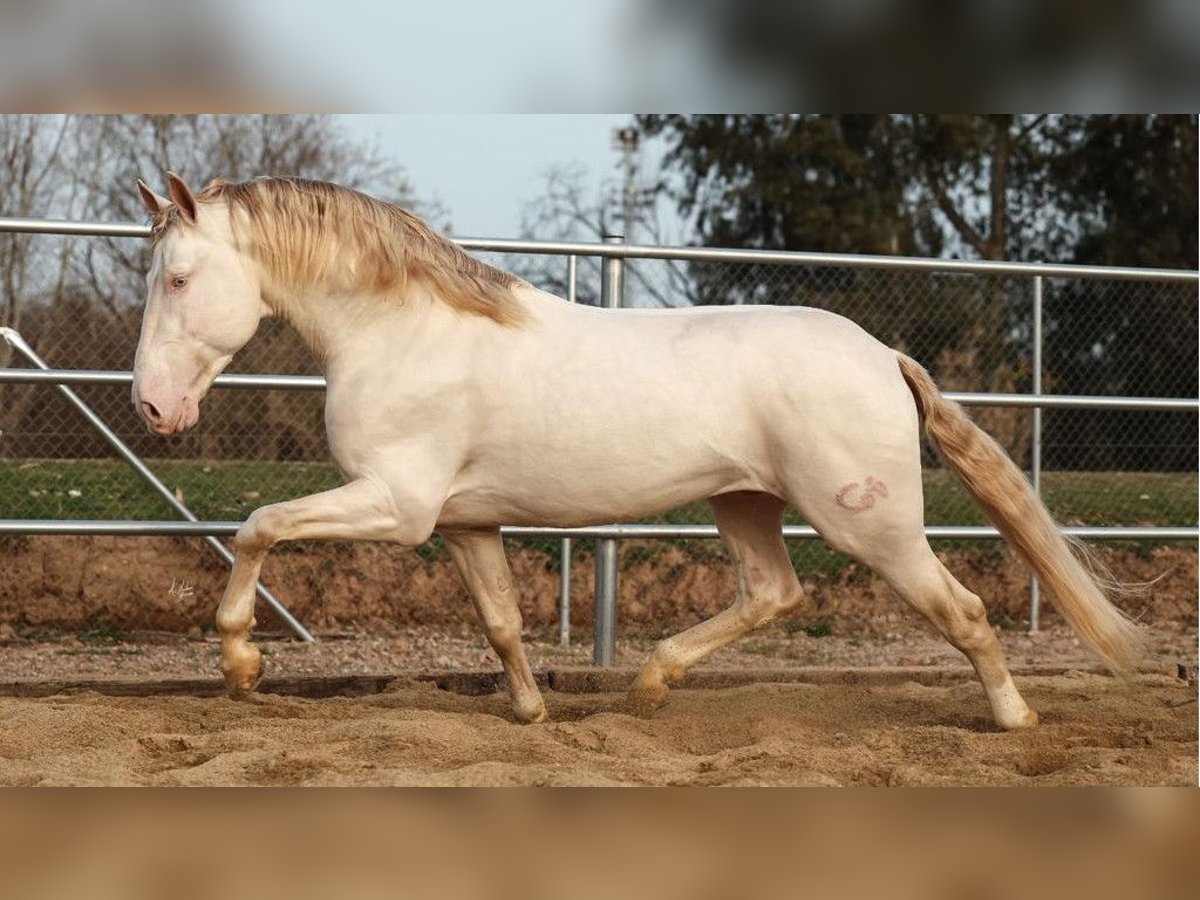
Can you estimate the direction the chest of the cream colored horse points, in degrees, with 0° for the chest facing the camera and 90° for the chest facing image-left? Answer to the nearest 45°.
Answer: approximately 90°

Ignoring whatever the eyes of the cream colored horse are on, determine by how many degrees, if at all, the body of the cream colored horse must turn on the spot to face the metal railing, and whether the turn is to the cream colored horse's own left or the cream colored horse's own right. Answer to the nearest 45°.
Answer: approximately 90° to the cream colored horse's own right

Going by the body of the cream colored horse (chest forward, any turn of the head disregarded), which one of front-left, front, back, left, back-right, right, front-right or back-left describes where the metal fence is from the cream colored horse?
right

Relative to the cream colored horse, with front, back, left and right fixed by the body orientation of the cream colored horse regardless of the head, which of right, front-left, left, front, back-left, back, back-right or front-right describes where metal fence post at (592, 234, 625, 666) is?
right
